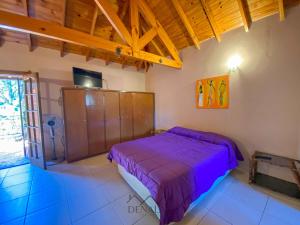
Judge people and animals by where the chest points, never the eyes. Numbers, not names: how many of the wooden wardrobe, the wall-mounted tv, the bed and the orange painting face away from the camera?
0

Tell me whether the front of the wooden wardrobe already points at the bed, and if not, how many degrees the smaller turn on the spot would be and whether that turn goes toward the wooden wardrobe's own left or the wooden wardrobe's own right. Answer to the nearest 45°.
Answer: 0° — it already faces it

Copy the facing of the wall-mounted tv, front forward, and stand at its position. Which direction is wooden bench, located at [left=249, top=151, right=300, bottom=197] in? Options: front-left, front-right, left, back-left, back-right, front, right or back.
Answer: front

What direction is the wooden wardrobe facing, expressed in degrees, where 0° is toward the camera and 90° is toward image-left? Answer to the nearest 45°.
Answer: approximately 315°

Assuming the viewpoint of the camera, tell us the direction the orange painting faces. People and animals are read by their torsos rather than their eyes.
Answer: facing the viewer and to the left of the viewer

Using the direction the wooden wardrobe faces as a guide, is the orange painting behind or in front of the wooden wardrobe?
in front

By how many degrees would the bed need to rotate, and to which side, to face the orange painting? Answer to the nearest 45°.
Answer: approximately 180°

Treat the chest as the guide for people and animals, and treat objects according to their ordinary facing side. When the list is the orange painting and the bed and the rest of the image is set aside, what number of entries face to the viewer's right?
0

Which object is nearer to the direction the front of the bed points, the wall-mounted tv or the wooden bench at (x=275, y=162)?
the wall-mounted tv
